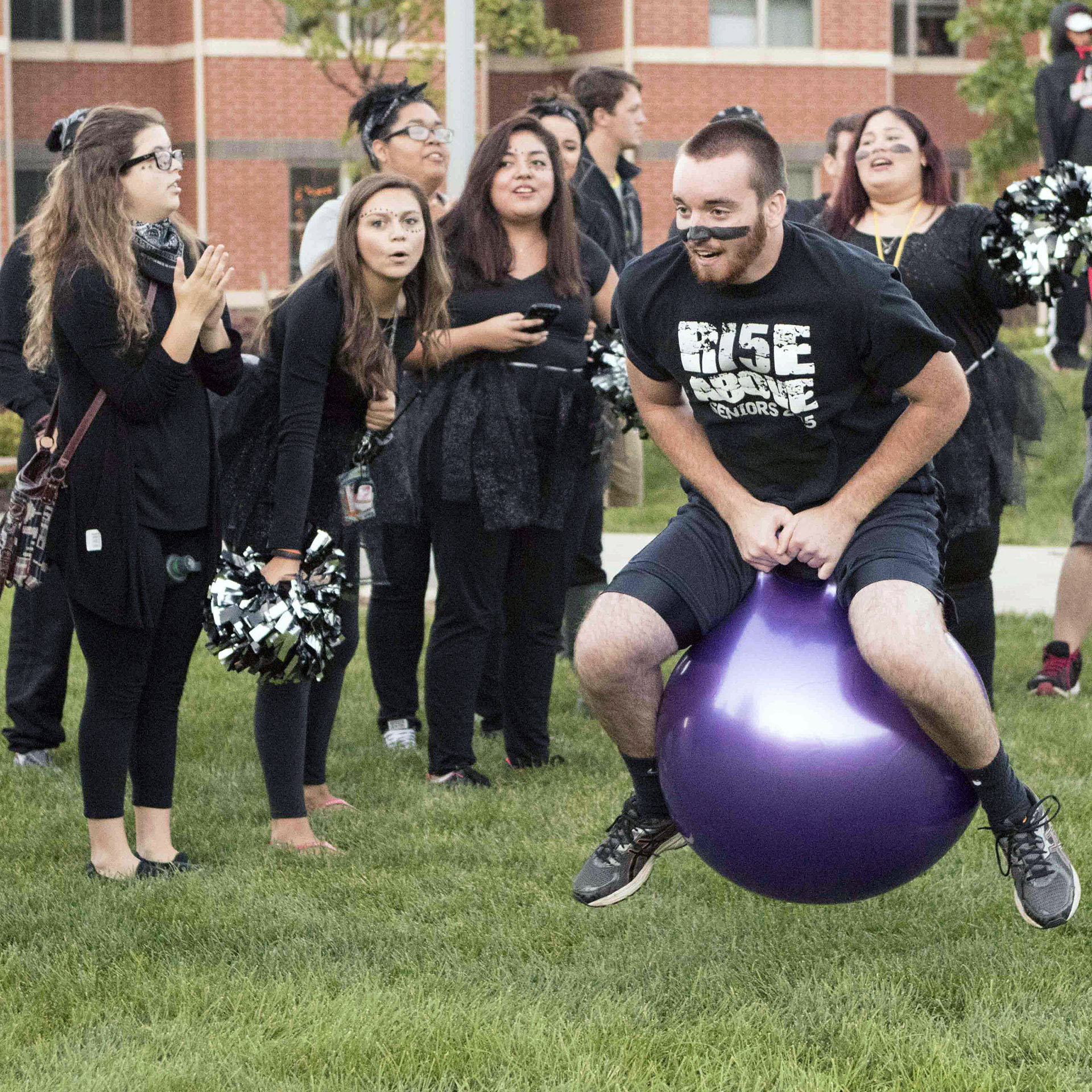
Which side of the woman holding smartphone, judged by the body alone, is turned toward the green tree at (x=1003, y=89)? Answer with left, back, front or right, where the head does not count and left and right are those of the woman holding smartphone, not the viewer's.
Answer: back

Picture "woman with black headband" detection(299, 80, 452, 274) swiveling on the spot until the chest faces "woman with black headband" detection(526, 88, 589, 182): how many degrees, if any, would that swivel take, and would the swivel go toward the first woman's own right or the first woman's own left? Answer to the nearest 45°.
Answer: approximately 90° to the first woman's own left

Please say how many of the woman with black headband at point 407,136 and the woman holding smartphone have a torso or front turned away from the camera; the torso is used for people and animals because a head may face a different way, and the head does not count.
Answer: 0

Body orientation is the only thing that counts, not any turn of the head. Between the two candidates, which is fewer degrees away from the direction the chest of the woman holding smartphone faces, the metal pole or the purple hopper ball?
the purple hopper ball

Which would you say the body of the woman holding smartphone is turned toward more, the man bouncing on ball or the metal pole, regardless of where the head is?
the man bouncing on ball

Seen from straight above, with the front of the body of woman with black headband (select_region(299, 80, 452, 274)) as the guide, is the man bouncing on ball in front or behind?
in front

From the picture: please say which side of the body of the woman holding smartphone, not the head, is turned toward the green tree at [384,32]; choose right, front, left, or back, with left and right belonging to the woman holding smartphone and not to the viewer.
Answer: back

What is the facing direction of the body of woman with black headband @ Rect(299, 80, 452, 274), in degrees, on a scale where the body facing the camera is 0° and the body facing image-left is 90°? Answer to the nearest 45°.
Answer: approximately 315°

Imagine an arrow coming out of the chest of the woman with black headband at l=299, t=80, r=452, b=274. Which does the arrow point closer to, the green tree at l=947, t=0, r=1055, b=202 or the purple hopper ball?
the purple hopper ball

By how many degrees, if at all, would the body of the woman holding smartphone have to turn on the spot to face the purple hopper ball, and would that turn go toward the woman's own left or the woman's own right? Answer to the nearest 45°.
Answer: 0° — they already face it

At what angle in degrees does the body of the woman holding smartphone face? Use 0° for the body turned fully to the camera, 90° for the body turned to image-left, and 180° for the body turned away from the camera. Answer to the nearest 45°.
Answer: approximately 0°
